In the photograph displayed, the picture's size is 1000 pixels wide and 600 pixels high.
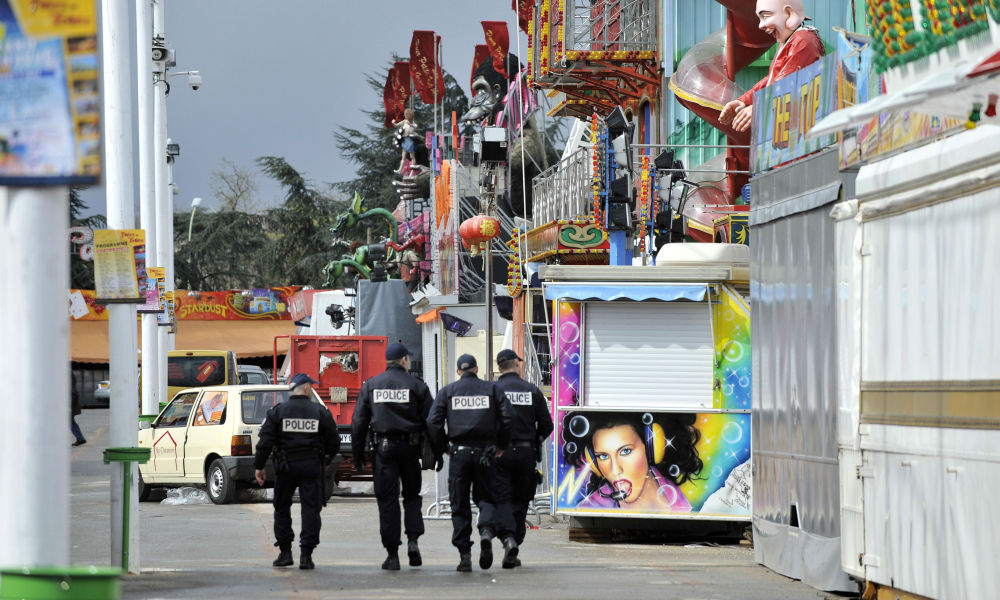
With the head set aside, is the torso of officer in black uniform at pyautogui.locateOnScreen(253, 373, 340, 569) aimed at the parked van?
yes

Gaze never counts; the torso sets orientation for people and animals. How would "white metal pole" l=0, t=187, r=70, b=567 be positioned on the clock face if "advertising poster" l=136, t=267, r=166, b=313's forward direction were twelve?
The white metal pole is roughly at 12 o'clock from the advertising poster.

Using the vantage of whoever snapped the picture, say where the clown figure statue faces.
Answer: facing to the left of the viewer

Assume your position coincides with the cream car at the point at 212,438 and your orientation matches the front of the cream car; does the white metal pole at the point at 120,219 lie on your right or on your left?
on your left

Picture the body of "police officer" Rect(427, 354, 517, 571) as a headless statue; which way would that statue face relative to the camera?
away from the camera

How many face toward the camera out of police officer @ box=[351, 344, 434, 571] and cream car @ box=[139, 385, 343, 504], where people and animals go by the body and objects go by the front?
0

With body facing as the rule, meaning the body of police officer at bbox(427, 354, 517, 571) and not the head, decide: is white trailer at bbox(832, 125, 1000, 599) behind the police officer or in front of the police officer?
behind

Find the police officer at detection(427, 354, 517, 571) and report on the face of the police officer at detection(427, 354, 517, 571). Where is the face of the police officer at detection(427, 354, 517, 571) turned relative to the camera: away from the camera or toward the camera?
away from the camera

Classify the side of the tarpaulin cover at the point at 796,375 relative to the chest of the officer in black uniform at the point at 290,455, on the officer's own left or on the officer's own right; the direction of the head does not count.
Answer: on the officer's own right

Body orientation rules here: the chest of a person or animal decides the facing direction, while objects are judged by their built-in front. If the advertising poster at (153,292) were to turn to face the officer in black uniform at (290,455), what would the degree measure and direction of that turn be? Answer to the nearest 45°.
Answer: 0° — it already faces them

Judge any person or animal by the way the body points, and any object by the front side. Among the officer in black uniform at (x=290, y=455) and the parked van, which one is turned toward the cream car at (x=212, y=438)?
the officer in black uniform
